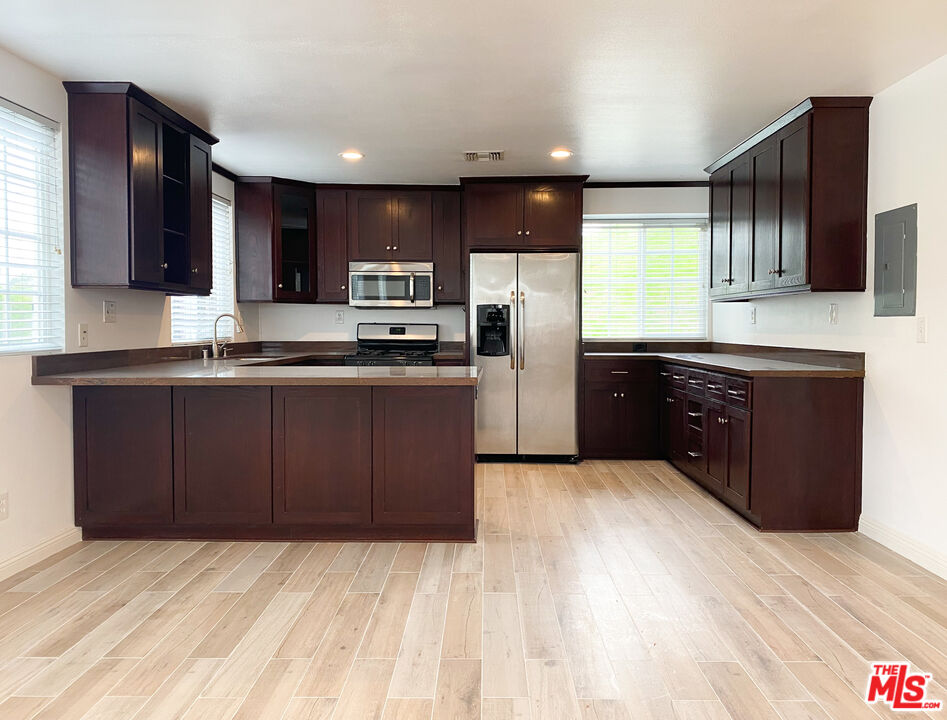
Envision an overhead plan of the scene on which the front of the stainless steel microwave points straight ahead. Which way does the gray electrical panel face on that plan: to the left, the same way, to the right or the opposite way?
to the right

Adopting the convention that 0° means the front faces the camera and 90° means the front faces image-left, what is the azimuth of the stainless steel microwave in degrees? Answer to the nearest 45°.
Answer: approximately 0°

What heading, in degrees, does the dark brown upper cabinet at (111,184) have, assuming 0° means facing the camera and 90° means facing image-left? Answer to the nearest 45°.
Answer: approximately 315°

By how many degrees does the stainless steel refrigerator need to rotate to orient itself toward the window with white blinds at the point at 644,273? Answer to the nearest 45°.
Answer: approximately 135° to its left

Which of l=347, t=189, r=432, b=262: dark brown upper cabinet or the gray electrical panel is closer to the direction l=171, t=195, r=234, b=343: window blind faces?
the gray electrical panel

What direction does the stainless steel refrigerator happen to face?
toward the camera

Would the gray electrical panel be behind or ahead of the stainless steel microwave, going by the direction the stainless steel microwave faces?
ahead

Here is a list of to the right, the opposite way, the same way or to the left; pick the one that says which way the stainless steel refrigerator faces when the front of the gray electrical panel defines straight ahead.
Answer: to the left

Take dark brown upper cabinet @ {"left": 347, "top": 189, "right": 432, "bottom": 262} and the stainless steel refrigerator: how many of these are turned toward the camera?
2

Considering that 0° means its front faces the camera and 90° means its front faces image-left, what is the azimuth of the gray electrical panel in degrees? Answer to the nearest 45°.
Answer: approximately 45°

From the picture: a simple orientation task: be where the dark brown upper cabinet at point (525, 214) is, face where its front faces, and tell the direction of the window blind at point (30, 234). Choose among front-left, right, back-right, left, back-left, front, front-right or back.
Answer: front-right

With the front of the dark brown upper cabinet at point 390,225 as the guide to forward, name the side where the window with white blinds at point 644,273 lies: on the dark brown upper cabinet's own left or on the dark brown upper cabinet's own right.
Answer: on the dark brown upper cabinet's own left

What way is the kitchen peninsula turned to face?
toward the camera

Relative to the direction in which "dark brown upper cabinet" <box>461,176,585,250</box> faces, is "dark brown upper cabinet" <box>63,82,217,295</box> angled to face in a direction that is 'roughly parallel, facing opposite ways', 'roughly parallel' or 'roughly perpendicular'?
roughly perpendicular
